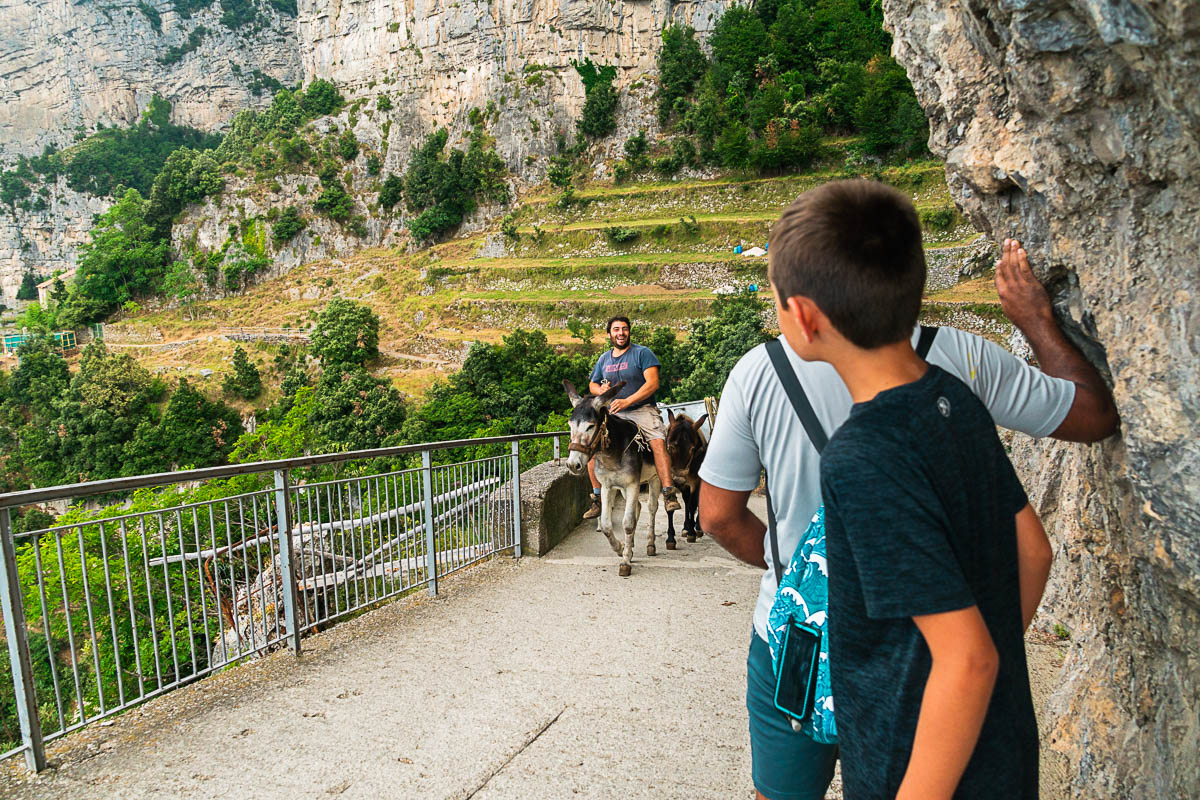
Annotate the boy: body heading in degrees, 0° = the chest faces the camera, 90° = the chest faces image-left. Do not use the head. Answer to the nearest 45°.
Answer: approximately 135°

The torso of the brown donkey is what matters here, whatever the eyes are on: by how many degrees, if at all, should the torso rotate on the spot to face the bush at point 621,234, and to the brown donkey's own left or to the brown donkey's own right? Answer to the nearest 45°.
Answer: approximately 180°

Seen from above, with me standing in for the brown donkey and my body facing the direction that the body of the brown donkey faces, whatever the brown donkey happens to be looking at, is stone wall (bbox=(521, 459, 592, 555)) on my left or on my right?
on my right

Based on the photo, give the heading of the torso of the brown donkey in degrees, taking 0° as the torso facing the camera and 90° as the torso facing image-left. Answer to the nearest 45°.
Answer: approximately 0°

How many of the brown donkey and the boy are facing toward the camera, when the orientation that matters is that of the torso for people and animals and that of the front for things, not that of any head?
1

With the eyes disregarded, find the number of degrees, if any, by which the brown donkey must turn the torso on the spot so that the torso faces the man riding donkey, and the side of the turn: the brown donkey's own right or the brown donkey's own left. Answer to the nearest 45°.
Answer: approximately 45° to the brown donkey's own right
